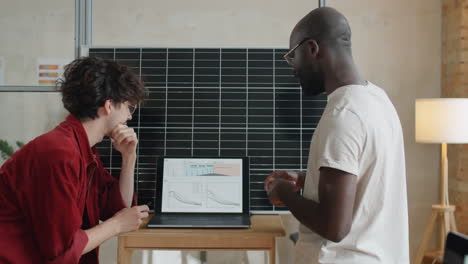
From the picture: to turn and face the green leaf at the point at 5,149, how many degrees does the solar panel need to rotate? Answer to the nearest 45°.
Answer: approximately 90° to its right

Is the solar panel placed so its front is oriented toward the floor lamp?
no

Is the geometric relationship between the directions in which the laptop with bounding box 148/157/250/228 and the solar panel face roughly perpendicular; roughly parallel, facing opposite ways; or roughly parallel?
roughly parallel

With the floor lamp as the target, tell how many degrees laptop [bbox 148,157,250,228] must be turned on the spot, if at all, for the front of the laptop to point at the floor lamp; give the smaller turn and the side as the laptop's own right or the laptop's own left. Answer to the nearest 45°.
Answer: approximately 90° to the laptop's own left

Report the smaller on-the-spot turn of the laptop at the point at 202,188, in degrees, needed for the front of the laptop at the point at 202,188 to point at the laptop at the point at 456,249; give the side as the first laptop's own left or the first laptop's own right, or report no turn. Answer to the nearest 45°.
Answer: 0° — it already faces it

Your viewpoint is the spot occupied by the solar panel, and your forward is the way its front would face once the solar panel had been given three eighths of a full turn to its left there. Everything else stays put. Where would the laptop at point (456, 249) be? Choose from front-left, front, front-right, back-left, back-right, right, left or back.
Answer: back-right

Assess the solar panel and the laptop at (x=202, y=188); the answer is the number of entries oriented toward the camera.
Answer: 2

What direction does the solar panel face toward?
toward the camera

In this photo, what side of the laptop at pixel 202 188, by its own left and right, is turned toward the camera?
front
